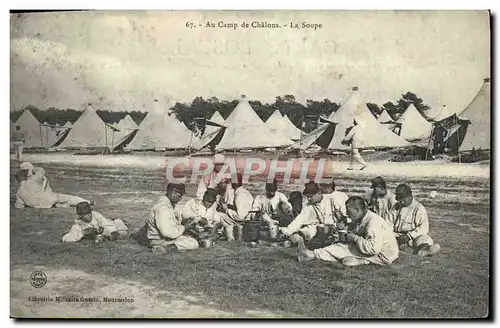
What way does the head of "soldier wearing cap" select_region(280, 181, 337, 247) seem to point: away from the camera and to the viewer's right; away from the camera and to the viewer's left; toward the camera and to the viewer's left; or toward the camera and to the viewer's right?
toward the camera and to the viewer's left

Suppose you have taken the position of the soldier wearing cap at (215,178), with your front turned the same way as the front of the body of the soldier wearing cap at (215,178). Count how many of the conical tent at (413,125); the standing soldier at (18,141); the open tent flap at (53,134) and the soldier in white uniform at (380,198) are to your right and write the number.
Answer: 2

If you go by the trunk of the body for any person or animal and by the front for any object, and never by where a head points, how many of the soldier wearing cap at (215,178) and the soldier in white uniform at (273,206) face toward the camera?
2

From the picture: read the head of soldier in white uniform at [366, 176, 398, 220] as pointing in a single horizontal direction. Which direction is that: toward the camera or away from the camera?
toward the camera

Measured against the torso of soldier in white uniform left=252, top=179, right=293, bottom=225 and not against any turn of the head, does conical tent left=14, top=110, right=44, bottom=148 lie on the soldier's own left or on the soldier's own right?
on the soldier's own right

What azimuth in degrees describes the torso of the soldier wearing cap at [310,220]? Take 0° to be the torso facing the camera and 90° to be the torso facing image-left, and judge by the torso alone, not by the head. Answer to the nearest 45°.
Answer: approximately 45°

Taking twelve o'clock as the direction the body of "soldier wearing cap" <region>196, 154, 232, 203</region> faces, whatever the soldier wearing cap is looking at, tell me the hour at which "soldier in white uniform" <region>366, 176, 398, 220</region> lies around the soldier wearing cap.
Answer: The soldier in white uniform is roughly at 9 o'clock from the soldier wearing cap.

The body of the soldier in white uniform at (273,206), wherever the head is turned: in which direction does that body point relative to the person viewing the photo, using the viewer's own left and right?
facing the viewer
